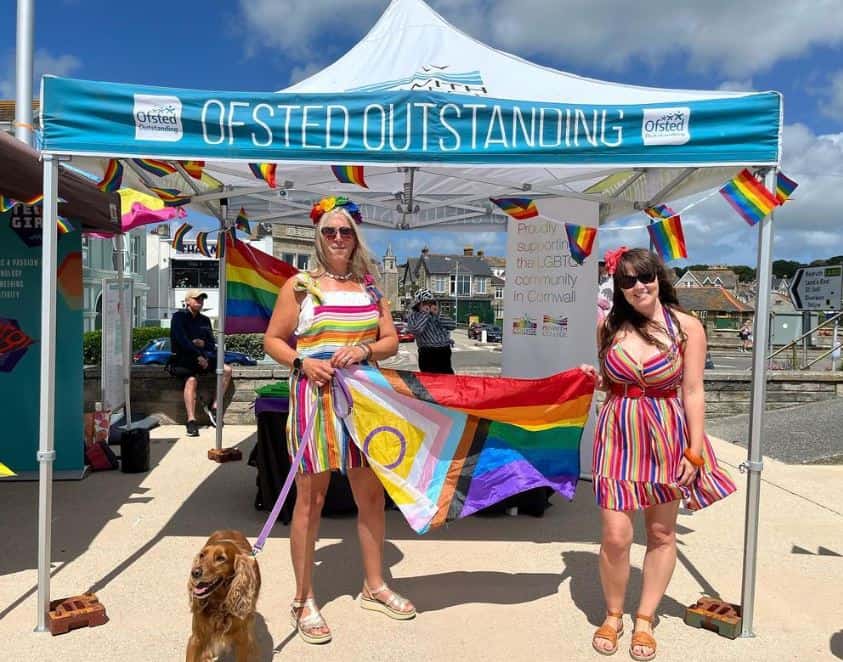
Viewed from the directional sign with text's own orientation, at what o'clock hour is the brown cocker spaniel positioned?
The brown cocker spaniel is roughly at 12 o'clock from the directional sign with text.

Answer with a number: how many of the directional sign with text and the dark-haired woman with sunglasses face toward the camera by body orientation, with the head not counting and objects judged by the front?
2

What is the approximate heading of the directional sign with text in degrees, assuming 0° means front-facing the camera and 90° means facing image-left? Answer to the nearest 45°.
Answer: approximately 0°

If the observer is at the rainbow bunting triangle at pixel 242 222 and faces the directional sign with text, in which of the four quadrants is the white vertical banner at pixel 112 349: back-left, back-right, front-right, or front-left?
back-left

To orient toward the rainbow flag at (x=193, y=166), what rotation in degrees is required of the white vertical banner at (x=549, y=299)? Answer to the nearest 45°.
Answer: approximately 45° to its right
